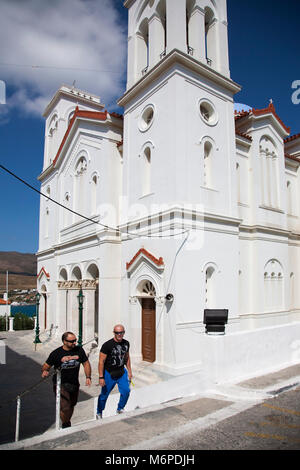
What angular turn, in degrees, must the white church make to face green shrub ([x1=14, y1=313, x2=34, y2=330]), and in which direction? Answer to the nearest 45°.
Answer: approximately 90° to its right

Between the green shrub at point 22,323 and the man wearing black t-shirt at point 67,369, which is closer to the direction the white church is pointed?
the man wearing black t-shirt

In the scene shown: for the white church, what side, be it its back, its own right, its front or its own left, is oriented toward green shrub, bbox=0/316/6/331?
right

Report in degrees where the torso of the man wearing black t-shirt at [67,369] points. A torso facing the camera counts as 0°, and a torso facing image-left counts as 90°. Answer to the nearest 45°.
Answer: approximately 0°
